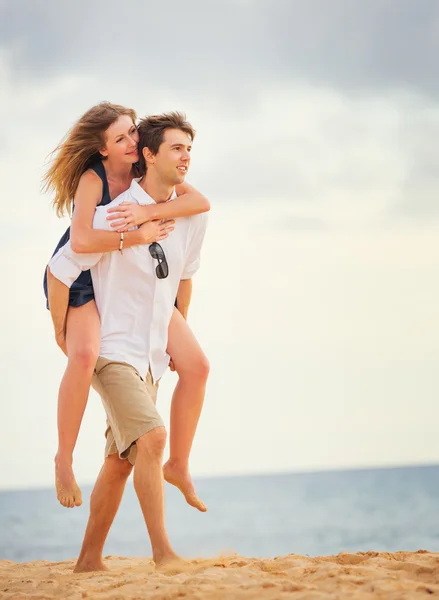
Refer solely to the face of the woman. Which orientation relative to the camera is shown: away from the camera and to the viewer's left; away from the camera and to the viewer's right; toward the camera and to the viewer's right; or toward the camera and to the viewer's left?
toward the camera and to the viewer's right

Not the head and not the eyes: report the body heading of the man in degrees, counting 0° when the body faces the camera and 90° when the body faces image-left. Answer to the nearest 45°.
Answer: approximately 315°

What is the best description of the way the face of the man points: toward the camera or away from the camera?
toward the camera

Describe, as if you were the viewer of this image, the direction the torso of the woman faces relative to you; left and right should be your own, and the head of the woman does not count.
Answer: facing the viewer and to the right of the viewer
